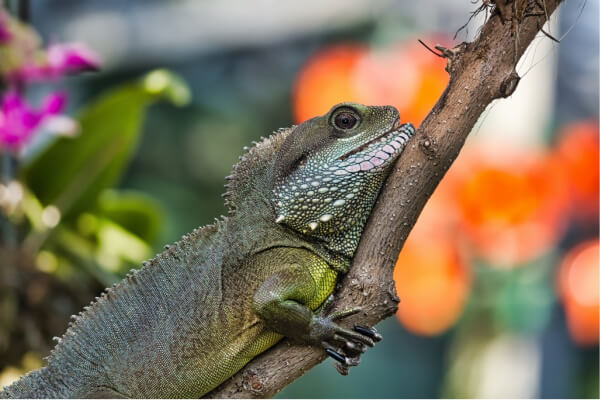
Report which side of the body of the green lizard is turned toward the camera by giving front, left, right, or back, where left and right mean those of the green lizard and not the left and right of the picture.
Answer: right

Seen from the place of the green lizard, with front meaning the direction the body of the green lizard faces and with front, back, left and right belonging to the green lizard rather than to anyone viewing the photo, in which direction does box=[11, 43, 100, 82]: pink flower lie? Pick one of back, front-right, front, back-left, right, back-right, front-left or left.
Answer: back-left

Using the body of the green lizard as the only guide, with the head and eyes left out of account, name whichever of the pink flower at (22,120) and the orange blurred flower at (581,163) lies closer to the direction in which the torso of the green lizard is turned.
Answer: the orange blurred flower

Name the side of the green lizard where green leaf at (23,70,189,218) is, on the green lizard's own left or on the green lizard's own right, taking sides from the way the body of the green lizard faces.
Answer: on the green lizard's own left

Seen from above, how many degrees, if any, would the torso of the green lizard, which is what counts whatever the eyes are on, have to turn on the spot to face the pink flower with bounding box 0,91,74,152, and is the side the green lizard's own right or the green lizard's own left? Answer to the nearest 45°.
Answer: approximately 135° to the green lizard's own left

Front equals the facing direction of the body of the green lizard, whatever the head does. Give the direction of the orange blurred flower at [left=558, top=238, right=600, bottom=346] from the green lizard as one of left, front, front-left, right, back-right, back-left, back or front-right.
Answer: front-left

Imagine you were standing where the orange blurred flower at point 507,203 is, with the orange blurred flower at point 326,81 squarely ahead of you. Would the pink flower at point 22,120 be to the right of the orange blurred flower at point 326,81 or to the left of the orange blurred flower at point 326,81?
left

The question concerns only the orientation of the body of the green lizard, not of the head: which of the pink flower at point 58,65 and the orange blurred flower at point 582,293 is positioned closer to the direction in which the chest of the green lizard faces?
the orange blurred flower
